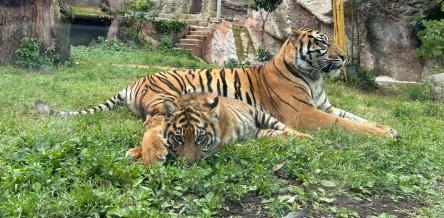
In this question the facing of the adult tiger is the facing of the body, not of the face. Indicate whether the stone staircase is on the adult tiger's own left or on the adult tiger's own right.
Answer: on the adult tiger's own left

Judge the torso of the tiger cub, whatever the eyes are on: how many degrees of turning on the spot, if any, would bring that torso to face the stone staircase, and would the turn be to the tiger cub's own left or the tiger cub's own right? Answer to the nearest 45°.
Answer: approximately 135° to the tiger cub's own right

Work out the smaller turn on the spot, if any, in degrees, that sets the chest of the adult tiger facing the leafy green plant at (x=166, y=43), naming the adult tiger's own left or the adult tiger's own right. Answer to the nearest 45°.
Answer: approximately 90° to the adult tiger's own left

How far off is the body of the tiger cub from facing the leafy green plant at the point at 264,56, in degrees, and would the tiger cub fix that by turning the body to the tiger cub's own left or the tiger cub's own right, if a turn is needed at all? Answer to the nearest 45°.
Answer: approximately 135° to the tiger cub's own right

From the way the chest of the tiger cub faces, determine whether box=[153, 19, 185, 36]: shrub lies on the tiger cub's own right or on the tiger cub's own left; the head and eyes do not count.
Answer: on the tiger cub's own right

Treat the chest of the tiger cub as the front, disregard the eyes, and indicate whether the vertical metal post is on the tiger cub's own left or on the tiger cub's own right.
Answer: on the tiger cub's own right

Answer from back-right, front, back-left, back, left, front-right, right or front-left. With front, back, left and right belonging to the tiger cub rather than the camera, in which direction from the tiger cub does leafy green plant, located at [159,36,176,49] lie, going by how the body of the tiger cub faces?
back-right

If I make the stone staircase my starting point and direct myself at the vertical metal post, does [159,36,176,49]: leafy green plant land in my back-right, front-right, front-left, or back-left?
back-left

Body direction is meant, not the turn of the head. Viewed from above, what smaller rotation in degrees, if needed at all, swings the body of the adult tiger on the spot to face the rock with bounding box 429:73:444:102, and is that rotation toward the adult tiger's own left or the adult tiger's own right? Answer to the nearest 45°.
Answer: approximately 45° to the adult tiger's own left

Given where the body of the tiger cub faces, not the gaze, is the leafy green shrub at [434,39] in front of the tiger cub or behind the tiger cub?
behind

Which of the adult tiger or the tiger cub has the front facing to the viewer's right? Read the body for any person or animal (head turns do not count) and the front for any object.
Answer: the adult tiger

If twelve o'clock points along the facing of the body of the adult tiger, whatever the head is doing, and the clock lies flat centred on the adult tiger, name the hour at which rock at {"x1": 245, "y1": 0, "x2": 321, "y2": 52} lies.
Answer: The rock is roughly at 9 o'clock from the adult tiger.

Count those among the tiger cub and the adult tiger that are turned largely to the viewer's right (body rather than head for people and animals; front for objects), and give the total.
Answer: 1

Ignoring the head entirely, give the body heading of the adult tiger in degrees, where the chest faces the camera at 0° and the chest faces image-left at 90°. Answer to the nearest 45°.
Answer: approximately 270°

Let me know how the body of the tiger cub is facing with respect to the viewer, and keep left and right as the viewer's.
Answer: facing the viewer and to the left of the viewer
